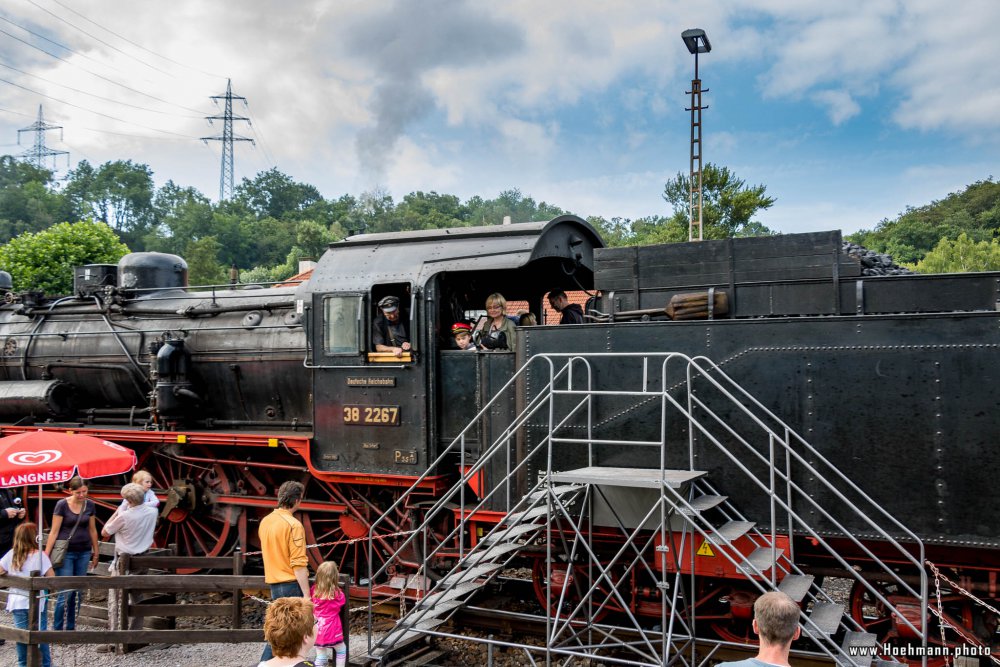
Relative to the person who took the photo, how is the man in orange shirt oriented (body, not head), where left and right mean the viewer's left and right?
facing away from the viewer and to the right of the viewer

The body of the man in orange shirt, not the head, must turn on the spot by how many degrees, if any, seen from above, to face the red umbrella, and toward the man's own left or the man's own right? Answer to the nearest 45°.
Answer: approximately 90° to the man's own left

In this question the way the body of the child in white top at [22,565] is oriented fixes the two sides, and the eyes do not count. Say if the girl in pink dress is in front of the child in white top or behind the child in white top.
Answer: behind

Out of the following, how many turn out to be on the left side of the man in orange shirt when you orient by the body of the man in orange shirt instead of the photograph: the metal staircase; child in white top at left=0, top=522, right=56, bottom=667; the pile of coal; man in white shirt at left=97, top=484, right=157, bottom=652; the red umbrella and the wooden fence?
4

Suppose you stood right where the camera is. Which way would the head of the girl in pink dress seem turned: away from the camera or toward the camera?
away from the camera

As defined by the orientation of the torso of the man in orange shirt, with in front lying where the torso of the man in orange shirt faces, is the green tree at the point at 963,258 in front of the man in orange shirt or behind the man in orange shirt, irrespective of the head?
in front

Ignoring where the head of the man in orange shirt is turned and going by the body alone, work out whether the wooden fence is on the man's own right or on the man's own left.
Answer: on the man's own left

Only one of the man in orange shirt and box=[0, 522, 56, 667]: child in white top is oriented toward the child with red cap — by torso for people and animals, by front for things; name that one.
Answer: the man in orange shirt
